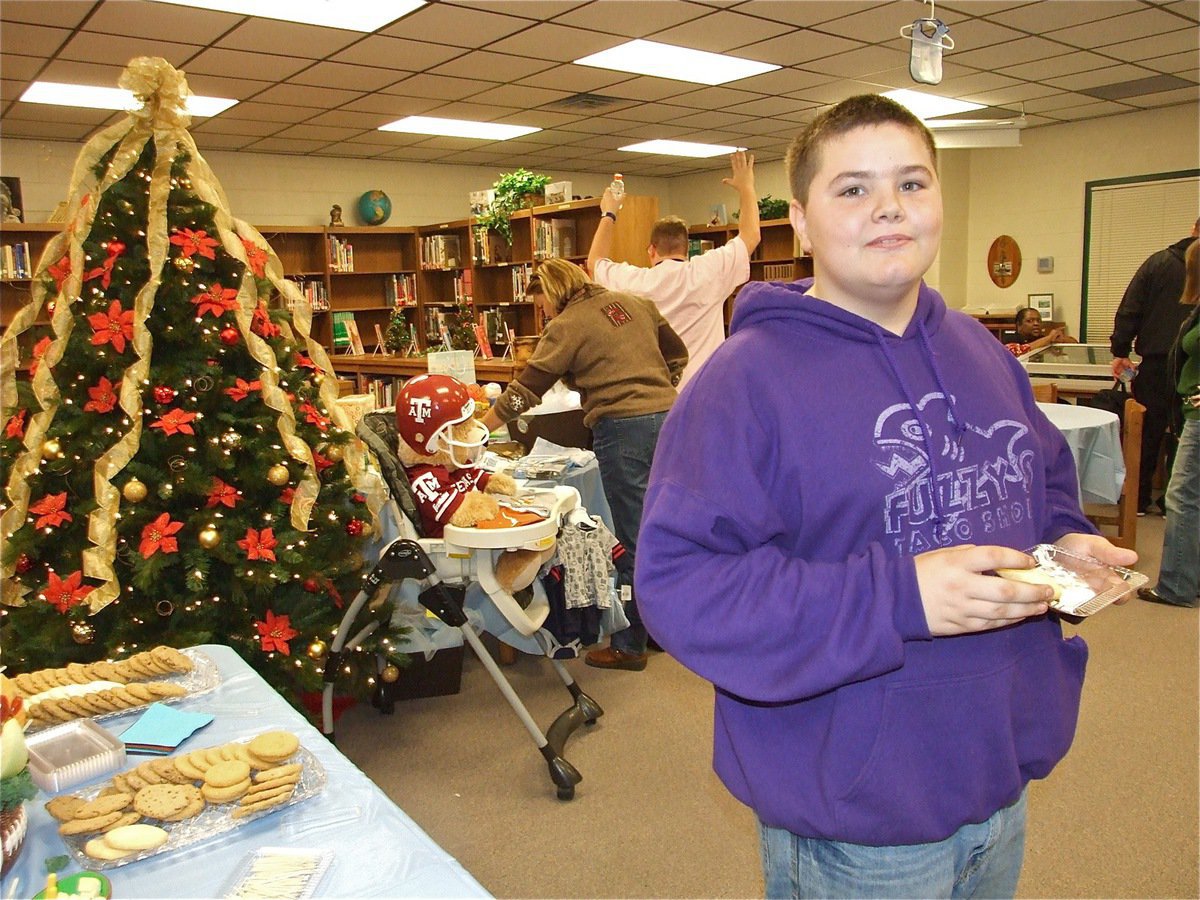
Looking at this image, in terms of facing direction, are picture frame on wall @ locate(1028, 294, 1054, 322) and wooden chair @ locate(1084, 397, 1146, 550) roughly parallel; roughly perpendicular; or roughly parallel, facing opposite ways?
roughly perpendicular

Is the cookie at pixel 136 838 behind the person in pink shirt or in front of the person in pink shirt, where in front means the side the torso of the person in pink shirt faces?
behind

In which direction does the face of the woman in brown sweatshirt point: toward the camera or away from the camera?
away from the camera

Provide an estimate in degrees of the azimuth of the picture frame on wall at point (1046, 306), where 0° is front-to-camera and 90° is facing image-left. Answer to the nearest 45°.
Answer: approximately 0°

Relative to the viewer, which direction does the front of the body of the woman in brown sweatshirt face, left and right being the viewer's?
facing away from the viewer and to the left of the viewer

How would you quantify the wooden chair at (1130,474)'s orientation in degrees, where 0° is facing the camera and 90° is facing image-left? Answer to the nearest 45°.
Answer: approximately 90°

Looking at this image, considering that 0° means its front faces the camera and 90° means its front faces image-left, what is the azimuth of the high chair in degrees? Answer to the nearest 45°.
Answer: approximately 315°

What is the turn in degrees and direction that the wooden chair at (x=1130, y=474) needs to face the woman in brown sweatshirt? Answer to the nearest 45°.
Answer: approximately 45° to its left
